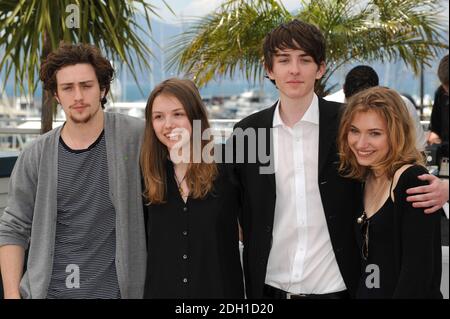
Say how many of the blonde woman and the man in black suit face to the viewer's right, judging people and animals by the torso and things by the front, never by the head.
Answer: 0

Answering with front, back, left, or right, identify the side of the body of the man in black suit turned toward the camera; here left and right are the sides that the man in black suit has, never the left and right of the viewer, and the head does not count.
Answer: front

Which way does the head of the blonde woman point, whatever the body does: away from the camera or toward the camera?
toward the camera

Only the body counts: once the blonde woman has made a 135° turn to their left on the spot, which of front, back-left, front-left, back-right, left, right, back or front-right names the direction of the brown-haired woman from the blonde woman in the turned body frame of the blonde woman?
back

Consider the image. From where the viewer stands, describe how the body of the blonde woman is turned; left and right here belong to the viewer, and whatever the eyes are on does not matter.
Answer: facing the viewer and to the left of the viewer
